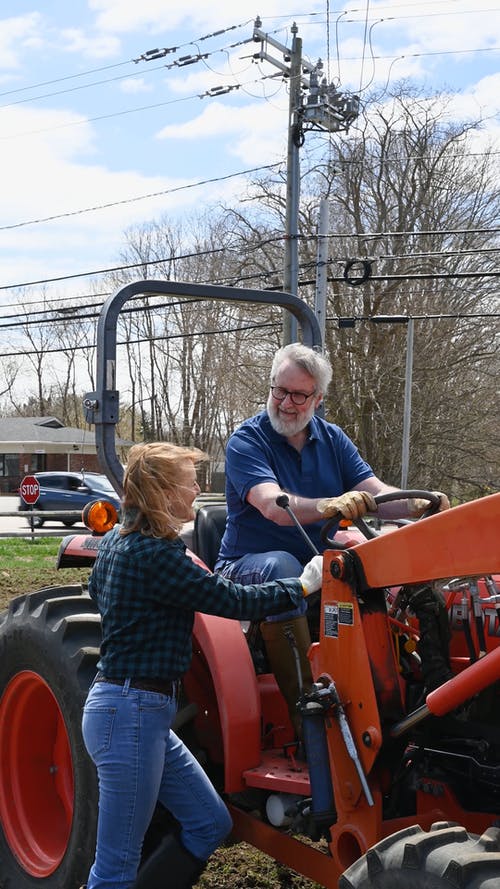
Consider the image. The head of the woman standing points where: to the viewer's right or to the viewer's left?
to the viewer's right

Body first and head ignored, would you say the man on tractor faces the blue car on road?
no

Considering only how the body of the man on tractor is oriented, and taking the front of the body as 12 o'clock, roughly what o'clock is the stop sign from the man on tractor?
The stop sign is roughly at 7 o'clock from the man on tractor.

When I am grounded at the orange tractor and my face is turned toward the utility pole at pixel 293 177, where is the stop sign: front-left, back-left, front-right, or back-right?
front-left

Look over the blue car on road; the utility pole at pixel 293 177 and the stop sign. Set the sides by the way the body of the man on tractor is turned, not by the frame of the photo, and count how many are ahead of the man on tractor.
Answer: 0

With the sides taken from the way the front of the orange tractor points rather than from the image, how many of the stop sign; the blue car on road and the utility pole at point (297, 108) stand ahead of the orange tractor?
0

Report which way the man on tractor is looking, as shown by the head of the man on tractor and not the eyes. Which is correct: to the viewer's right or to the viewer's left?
to the viewer's left

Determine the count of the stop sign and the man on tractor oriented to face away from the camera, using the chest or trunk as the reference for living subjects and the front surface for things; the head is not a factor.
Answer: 0

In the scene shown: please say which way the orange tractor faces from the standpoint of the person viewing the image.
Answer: facing the viewer and to the right of the viewer

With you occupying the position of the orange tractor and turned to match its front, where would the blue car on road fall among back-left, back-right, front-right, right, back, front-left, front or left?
back-left

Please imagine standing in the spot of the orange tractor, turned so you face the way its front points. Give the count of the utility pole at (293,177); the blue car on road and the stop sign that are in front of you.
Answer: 0

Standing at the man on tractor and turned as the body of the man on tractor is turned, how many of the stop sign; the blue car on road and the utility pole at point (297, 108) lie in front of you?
0

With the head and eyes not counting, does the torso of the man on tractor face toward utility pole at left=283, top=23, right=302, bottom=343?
no

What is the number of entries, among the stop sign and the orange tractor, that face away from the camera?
0

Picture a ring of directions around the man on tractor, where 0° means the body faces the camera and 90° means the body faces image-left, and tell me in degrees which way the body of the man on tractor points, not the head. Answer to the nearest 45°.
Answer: approximately 315°

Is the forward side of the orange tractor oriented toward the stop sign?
no

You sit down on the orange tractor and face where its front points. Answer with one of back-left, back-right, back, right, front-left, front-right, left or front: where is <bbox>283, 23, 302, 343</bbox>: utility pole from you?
back-left

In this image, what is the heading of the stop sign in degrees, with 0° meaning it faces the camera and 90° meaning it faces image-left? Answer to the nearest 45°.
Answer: approximately 315°

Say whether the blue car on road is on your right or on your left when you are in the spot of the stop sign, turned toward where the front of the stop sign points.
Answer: on your left
